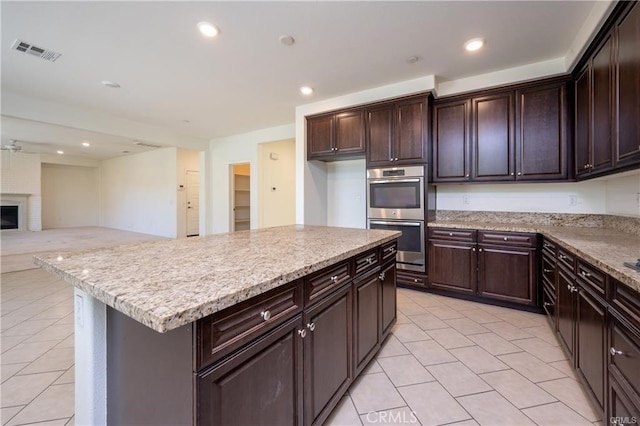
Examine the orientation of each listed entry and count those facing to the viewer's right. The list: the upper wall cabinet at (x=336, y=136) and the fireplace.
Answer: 0

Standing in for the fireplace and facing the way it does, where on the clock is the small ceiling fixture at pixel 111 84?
The small ceiling fixture is roughly at 12 o'clock from the fireplace.

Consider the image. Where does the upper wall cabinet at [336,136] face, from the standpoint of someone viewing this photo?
facing the viewer and to the left of the viewer

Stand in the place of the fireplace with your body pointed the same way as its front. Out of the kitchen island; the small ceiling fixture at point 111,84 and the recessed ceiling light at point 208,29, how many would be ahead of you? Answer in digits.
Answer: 3

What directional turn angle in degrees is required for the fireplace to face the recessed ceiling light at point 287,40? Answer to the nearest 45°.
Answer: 0° — it already faces it

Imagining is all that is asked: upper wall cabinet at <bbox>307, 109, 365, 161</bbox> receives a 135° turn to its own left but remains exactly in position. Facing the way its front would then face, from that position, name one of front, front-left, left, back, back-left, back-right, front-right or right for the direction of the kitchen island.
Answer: right

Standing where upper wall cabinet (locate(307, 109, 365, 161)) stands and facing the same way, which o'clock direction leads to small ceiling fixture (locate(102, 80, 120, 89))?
The small ceiling fixture is roughly at 1 o'clock from the upper wall cabinet.

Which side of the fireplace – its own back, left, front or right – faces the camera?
front

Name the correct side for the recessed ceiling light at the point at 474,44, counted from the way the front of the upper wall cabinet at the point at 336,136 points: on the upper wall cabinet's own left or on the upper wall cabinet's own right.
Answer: on the upper wall cabinet's own left

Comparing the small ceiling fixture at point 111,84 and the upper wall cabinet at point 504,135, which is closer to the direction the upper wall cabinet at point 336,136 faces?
the small ceiling fixture
